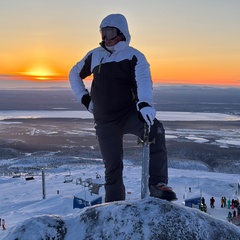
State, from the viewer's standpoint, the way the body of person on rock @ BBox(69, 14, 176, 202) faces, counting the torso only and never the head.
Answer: toward the camera

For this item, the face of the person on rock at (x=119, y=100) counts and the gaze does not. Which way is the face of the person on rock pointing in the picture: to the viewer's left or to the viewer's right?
to the viewer's left
